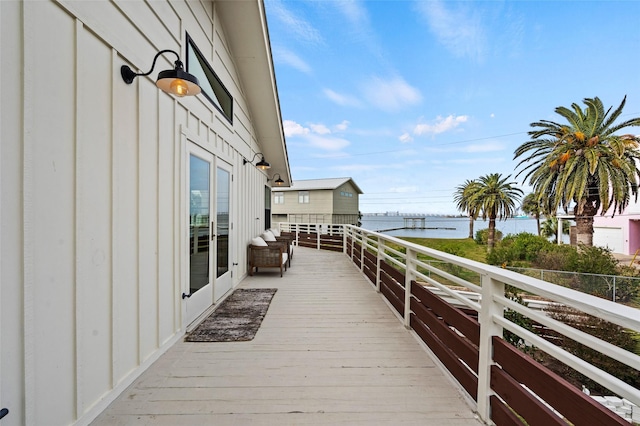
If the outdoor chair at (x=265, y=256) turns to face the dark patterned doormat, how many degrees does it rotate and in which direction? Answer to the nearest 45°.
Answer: approximately 90° to its right

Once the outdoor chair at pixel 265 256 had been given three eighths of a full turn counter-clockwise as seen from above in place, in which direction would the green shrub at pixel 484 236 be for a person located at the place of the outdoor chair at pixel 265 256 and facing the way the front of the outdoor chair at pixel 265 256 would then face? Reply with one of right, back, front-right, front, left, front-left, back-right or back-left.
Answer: right

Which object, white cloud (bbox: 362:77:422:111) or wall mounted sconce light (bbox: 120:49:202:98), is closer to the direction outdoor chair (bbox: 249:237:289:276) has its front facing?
the white cloud

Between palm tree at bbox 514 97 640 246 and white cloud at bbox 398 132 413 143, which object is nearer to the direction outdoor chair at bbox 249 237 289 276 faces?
the palm tree

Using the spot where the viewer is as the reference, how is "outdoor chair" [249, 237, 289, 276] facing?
facing to the right of the viewer

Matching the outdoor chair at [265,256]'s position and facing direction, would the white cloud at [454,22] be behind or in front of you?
in front

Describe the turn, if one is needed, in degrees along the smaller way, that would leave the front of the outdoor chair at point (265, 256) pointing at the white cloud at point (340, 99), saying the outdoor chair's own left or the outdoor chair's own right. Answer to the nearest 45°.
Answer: approximately 90° to the outdoor chair's own left

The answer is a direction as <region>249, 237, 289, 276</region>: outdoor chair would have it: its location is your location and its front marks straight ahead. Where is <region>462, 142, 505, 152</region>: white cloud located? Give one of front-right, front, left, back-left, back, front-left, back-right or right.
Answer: front-left

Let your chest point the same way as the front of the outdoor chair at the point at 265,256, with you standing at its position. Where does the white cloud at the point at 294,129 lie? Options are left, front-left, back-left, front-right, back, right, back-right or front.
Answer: left
